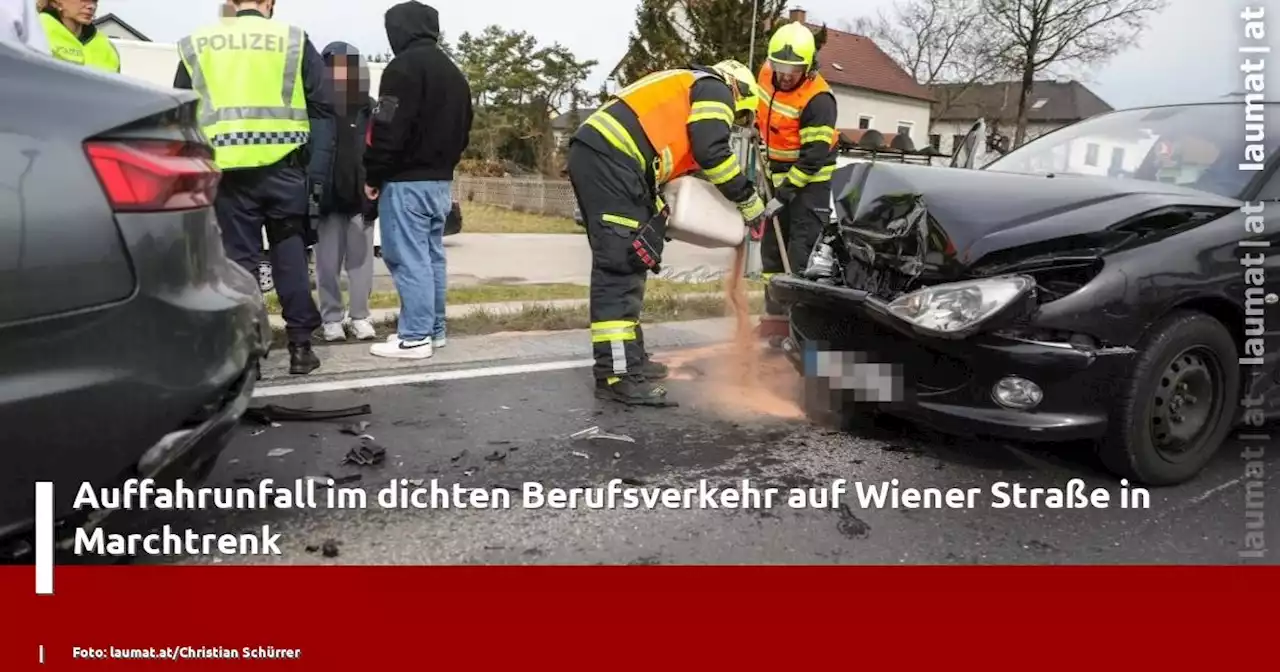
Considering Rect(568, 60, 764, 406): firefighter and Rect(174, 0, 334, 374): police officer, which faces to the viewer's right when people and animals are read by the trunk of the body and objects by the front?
the firefighter

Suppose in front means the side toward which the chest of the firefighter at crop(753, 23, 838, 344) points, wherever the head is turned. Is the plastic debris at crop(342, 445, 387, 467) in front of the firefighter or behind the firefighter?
in front

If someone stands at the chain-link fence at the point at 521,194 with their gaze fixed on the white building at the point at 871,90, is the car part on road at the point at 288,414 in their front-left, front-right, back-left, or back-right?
back-right

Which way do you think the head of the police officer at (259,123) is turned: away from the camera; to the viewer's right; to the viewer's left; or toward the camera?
away from the camera

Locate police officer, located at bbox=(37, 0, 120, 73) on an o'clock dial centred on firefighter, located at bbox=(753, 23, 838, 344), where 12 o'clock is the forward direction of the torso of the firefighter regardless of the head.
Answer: The police officer is roughly at 1 o'clock from the firefighter.

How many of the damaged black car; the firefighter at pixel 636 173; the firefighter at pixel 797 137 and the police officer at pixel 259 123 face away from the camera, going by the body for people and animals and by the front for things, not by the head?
1

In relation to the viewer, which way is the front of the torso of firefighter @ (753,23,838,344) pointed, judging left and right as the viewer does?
facing the viewer and to the left of the viewer

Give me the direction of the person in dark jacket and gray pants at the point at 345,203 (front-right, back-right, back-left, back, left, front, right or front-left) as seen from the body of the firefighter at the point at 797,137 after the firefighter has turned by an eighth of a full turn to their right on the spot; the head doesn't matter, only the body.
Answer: front

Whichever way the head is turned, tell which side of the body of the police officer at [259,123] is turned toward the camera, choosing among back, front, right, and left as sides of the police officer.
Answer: back

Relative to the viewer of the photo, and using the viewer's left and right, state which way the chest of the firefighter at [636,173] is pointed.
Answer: facing to the right of the viewer

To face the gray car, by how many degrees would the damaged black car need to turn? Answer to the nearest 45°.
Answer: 0° — it already faces it

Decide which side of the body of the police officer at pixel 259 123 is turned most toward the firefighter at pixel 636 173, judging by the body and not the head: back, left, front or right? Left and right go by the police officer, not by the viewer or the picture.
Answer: right

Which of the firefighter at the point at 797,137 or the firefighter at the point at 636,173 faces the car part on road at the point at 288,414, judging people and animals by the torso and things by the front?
the firefighter at the point at 797,137

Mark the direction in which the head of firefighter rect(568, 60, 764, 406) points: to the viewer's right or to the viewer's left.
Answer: to the viewer's right

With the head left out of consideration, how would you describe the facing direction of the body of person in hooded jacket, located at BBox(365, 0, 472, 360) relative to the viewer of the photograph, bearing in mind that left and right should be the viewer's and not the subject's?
facing away from the viewer and to the left of the viewer

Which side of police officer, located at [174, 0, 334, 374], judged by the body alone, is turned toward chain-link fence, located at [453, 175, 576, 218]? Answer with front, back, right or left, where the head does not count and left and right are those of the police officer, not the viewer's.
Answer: front
